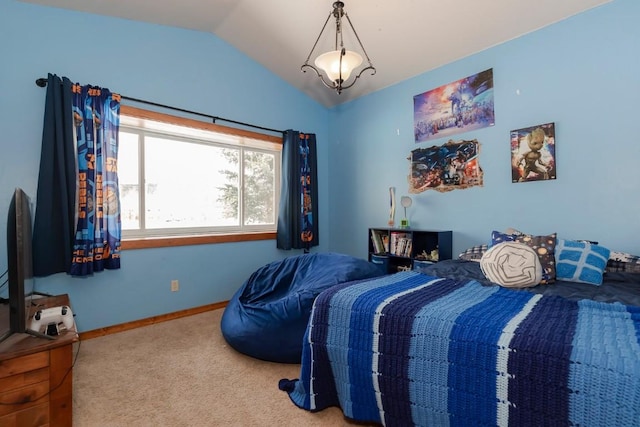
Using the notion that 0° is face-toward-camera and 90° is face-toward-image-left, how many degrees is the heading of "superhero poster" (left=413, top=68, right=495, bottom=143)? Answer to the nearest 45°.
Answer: approximately 45°

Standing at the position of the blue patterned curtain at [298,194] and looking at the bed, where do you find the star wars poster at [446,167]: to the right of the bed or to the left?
left

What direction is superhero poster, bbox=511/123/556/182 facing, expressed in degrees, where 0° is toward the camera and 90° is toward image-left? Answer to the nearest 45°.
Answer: approximately 45°

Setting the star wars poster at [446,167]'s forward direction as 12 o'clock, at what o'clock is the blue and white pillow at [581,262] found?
The blue and white pillow is roughly at 9 o'clock from the star wars poster.

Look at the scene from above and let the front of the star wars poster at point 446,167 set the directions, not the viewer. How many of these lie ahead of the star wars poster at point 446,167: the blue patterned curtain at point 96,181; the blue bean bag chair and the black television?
3
